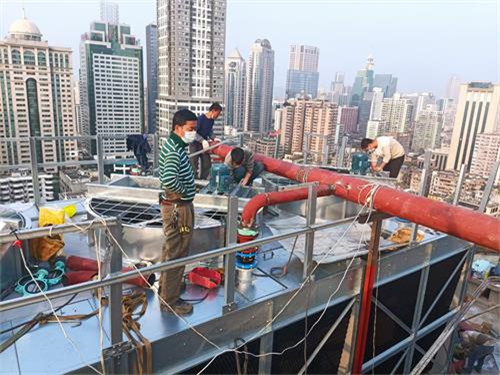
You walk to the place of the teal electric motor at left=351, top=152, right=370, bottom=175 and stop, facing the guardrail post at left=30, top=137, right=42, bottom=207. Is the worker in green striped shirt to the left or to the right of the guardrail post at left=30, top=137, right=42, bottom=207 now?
left

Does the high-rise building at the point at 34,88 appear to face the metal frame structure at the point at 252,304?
yes

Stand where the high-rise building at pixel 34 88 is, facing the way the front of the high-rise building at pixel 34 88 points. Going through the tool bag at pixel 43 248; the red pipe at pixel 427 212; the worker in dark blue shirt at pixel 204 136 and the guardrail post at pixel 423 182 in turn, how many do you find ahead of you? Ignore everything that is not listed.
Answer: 4
